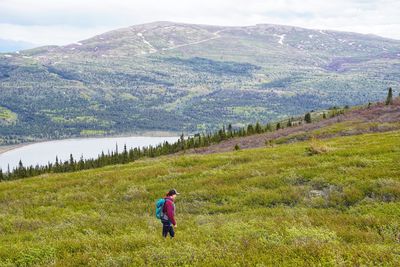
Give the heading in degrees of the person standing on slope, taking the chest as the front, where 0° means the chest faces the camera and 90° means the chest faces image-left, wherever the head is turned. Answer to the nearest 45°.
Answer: approximately 270°
